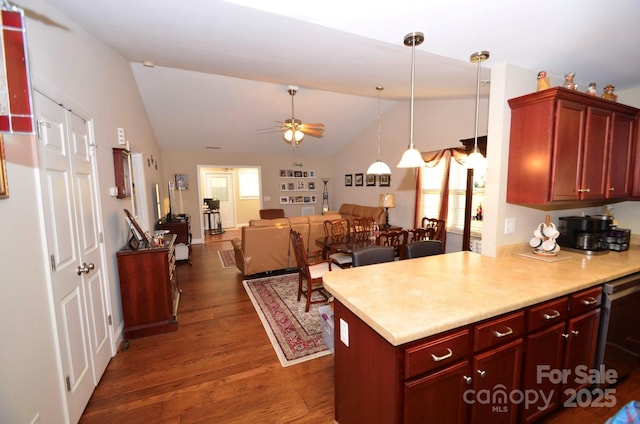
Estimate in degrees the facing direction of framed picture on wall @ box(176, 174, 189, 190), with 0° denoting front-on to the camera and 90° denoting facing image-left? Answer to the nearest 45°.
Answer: approximately 0°

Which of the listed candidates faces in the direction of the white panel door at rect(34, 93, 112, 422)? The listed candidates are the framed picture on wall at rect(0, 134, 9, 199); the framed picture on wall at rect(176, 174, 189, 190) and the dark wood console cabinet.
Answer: the framed picture on wall at rect(176, 174, 189, 190)

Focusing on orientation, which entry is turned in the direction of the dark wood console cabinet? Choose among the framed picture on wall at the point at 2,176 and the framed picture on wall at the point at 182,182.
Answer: the framed picture on wall at the point at 182,182

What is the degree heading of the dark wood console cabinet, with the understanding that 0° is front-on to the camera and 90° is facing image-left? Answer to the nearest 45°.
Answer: approximately 270°

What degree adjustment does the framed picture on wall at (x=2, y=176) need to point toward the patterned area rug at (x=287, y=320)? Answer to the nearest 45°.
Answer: approximately 45° to its left

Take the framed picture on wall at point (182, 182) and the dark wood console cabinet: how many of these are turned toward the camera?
1

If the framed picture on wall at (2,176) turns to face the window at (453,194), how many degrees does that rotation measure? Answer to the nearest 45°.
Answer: approximately 45° to its left
